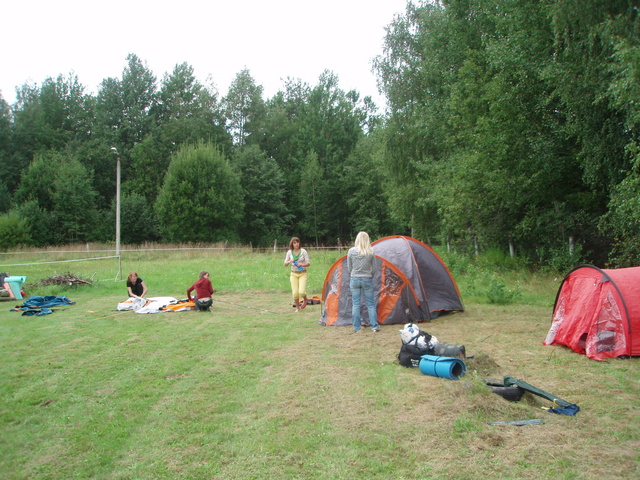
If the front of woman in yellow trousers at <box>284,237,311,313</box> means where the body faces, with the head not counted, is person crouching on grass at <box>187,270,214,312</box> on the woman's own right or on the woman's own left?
on the woman's own right

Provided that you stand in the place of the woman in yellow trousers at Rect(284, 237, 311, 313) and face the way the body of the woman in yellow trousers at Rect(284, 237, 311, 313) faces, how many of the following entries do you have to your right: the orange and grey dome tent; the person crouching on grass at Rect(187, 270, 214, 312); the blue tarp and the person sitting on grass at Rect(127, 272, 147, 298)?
3

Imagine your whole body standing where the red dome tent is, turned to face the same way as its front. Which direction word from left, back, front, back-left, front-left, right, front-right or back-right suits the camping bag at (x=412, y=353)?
front

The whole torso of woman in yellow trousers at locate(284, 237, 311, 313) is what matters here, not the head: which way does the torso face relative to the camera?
toward the camera

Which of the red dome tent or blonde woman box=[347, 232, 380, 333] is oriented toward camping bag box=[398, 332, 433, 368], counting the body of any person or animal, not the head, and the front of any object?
the red dome tent

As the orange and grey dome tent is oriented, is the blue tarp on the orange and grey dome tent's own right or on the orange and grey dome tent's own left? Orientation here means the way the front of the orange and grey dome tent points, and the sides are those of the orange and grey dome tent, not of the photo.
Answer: on the orange and grey dome tent's own right

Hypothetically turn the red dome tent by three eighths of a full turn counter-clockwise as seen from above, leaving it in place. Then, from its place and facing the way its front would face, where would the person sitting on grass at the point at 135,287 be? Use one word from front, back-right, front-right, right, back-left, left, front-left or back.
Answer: back

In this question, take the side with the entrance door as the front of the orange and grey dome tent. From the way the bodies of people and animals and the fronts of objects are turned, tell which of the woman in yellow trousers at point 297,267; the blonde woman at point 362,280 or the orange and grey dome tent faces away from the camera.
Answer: the blonde woman at point 362,280

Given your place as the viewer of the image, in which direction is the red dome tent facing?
facing the viewer and to the left of the viewer

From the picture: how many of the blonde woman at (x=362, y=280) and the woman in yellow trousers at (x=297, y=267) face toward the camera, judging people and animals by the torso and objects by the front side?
1

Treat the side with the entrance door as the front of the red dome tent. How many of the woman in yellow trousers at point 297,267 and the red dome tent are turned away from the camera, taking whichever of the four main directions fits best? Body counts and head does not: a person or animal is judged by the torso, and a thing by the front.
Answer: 0

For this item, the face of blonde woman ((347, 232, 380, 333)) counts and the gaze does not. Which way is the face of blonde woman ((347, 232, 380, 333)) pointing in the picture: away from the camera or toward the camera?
away from the camera

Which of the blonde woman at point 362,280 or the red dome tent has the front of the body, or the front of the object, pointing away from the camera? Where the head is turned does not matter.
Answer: the blonde woman

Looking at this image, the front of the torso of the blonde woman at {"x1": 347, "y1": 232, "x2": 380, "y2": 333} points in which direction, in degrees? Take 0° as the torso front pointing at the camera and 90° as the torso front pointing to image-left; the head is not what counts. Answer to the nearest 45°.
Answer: approximately 180°
